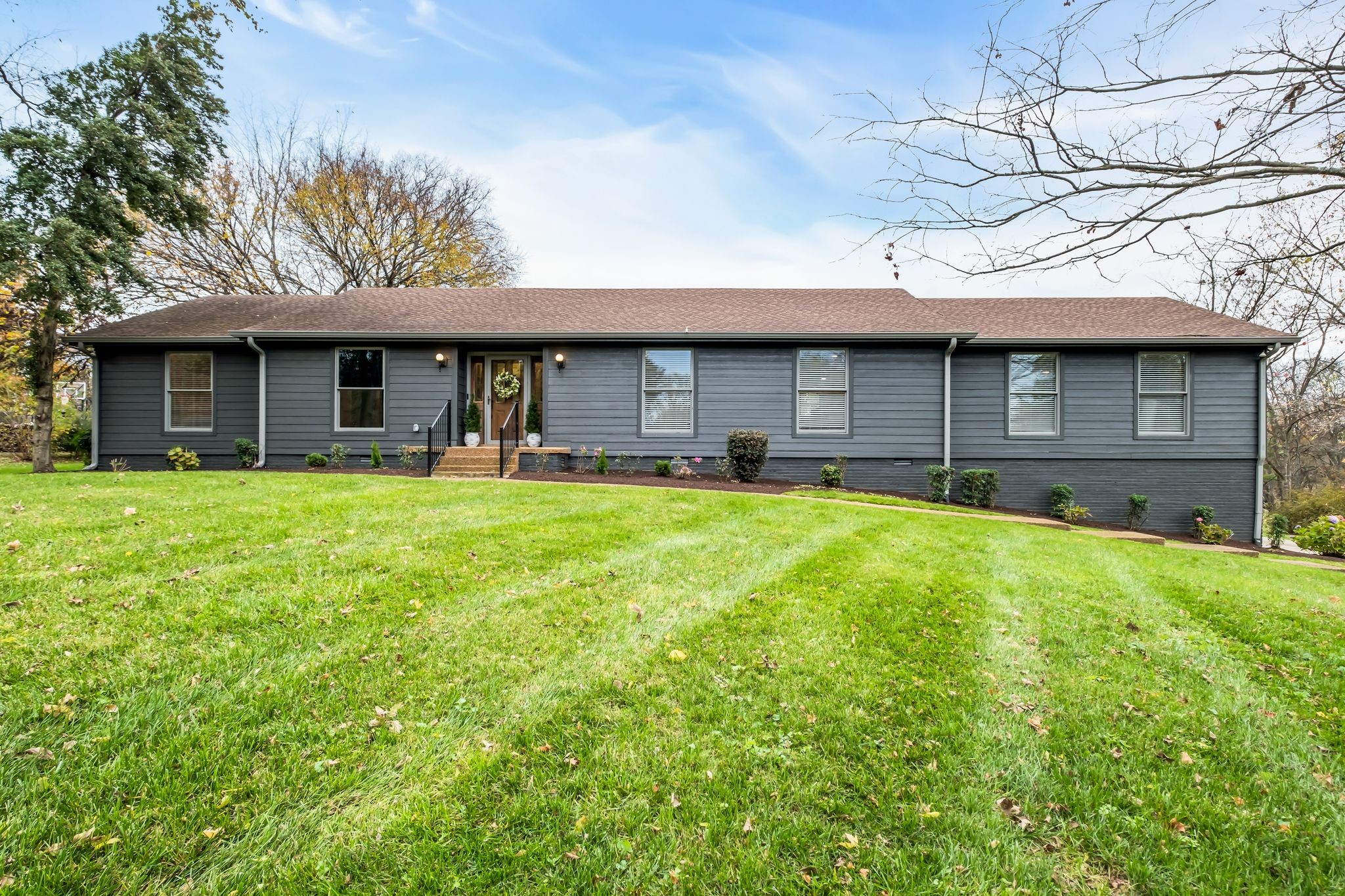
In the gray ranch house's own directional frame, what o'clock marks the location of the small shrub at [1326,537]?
The small shrub is roughly at 9 o'clock from the gray ranch house.

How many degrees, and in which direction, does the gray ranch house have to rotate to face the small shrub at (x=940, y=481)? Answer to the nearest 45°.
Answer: approximately 90° to its left

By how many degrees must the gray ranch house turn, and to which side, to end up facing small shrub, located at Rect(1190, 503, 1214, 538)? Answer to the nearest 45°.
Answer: approximately 90° to its left

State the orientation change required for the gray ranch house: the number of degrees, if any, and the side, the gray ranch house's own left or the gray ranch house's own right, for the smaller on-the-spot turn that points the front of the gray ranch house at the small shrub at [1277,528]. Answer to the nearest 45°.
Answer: approximately 90° to the gray ranch house's own left

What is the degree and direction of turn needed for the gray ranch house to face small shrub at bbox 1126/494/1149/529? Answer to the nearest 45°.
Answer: approximately 90° to its left

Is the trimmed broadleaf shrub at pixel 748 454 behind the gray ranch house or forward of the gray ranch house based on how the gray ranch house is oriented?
forward

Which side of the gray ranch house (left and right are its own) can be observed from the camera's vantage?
front
